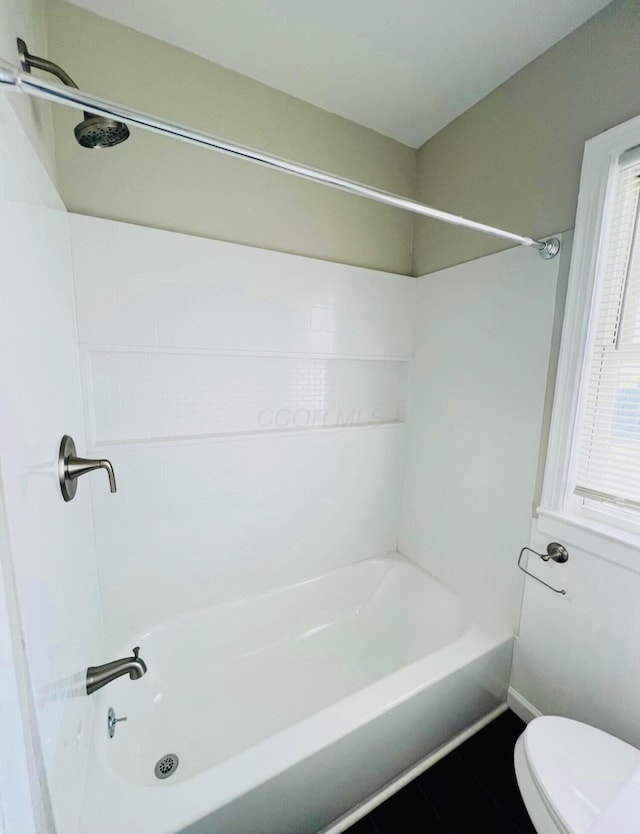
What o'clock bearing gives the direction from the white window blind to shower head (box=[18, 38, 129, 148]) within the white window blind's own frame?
The shower head is roughly at 12 o'clock from the white window blind.

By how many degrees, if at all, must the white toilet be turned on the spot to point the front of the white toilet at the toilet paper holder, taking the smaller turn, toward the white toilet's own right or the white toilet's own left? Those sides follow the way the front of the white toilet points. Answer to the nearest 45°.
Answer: approximately 45° to the white toilet's own right

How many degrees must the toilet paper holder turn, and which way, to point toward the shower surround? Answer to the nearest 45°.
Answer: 0° — it already faces it

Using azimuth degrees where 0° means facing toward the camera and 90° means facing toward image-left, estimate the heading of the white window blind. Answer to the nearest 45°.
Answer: approximately 45°

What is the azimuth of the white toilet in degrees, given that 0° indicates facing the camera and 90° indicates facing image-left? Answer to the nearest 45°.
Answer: approximately 135°
